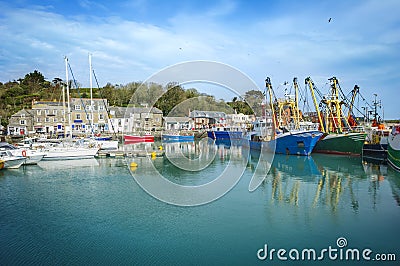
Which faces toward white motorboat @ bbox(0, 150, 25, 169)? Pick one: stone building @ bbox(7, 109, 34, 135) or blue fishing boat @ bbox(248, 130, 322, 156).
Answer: the stone building

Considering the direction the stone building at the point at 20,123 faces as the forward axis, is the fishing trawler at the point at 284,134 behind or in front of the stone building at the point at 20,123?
in front

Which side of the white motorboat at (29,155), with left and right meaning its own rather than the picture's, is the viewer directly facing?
right
